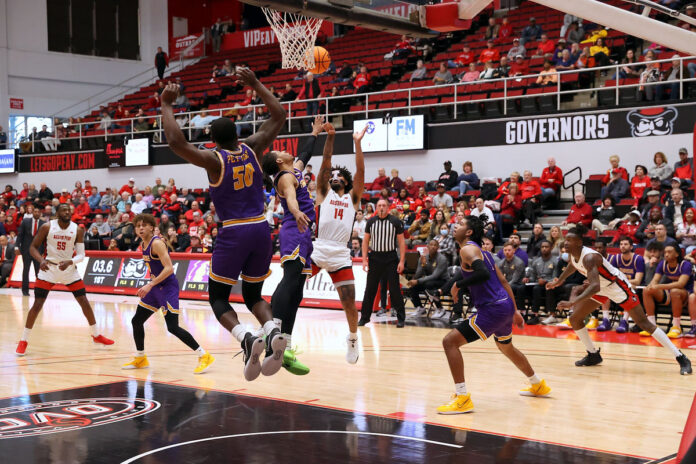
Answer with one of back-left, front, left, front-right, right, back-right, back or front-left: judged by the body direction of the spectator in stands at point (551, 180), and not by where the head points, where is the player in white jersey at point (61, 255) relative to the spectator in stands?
front

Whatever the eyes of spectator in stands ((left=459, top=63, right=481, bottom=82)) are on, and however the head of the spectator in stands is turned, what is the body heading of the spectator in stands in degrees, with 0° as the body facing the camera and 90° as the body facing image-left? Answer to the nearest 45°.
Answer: approximately 45°

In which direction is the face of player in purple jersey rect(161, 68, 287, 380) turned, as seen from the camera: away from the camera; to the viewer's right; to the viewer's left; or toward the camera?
away from the camera

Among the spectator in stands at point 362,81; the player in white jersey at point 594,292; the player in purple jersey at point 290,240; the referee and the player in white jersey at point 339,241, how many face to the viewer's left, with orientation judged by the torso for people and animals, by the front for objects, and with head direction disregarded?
1

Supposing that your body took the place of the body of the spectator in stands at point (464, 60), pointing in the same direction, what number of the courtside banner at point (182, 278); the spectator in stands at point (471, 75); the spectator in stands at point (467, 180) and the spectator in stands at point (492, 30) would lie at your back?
1

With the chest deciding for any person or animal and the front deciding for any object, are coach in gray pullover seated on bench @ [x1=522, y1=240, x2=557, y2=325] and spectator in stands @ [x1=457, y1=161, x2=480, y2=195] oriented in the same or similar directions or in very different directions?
same or similar directions

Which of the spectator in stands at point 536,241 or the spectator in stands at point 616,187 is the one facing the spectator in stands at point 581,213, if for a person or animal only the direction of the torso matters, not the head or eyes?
the spectator in stands at point 616,187

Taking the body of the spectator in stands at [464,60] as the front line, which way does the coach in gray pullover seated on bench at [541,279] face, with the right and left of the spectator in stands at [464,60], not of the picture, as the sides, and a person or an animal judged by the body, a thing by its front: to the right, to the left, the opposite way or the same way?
the same way

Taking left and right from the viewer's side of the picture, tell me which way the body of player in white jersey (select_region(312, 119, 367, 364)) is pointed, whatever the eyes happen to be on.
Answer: facing the viewer

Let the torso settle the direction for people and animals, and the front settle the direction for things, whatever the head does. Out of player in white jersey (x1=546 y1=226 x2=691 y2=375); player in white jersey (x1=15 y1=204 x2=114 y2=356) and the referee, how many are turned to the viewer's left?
1

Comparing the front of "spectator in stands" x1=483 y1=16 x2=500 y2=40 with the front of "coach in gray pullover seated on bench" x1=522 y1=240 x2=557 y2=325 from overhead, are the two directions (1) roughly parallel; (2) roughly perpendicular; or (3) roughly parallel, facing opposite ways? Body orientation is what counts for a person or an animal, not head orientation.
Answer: roughly parallel

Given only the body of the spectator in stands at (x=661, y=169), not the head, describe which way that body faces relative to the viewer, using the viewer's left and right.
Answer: facing the viewer and to the left of the viewer

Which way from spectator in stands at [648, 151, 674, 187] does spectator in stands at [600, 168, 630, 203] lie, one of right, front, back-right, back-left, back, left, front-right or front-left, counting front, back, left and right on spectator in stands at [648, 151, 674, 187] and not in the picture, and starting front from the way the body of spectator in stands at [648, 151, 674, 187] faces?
front-right

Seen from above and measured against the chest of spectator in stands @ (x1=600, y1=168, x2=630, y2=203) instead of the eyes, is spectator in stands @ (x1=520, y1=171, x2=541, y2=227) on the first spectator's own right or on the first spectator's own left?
on the first spectator's own right

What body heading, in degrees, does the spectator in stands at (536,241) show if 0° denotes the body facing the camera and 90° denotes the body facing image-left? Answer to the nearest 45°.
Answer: approximately 45°

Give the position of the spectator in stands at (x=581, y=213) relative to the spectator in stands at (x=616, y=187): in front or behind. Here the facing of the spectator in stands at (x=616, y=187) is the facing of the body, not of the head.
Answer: in front

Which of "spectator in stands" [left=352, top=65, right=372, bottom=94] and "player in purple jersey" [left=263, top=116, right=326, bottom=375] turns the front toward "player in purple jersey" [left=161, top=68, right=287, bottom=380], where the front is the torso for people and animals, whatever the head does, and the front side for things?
the spectator in stands

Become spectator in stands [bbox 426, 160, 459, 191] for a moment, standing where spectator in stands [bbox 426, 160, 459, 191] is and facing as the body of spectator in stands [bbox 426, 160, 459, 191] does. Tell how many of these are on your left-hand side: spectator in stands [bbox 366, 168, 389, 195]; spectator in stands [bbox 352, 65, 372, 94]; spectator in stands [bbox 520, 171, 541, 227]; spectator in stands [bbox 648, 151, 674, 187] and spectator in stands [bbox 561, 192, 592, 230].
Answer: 3

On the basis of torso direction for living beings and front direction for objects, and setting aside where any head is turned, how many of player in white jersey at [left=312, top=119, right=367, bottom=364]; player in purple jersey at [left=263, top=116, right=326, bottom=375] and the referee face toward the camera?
2

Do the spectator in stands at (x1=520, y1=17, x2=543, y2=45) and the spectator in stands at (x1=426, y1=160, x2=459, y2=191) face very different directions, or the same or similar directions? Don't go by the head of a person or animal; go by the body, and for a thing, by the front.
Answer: same or similar directions

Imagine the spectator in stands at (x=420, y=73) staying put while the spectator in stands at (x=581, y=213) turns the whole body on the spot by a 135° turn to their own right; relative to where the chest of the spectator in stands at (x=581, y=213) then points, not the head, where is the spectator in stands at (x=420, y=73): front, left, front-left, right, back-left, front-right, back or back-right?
front-left
